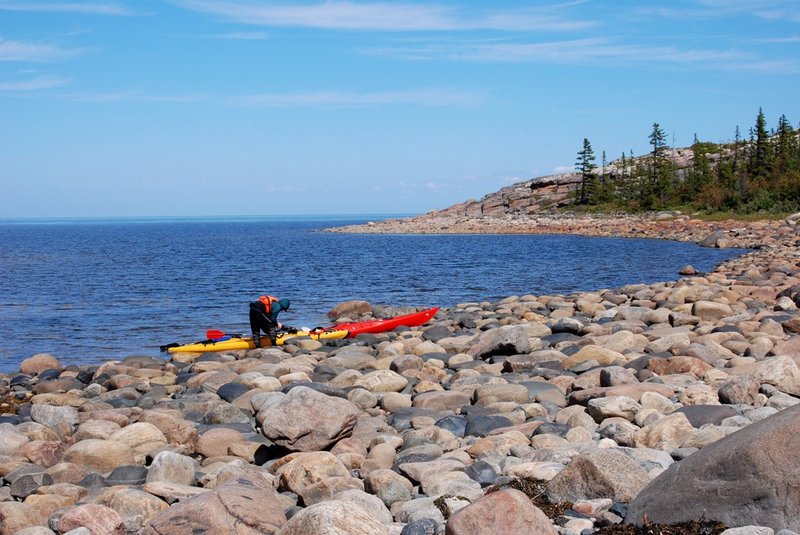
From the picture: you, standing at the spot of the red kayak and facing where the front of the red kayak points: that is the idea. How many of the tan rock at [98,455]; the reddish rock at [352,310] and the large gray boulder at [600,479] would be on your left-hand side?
1

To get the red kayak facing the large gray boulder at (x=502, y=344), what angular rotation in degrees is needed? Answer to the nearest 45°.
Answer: approximately 90° to its right

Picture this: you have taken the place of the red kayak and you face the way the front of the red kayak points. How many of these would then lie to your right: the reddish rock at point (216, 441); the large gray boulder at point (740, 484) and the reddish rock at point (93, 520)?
3

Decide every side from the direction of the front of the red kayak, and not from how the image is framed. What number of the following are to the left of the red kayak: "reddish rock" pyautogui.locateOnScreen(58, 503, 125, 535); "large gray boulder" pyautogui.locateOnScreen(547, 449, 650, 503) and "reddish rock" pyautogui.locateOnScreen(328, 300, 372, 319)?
1

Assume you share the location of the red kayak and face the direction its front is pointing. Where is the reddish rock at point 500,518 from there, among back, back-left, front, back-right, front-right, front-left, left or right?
right

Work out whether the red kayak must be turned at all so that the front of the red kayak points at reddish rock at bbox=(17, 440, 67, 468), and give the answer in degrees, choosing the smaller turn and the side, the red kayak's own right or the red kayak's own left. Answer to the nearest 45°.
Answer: approximately 90° to the red kayak's own right

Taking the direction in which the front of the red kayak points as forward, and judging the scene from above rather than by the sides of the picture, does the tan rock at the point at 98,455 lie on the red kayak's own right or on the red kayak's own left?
on the red kayak's own right

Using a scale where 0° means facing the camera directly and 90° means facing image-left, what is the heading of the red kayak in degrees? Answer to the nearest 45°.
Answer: approximately 270°

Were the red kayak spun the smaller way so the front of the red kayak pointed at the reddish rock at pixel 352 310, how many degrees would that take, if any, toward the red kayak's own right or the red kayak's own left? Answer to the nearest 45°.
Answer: approximately 90° to the red kayak's own left

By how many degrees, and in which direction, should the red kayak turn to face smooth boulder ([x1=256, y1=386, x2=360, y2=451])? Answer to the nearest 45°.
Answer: approximately 90° to its right

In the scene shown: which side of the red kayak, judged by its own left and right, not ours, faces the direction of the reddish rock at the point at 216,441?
right

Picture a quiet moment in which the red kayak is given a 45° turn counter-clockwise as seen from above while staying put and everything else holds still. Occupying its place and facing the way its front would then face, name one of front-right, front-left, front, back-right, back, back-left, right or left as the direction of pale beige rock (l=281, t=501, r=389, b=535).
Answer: back-right

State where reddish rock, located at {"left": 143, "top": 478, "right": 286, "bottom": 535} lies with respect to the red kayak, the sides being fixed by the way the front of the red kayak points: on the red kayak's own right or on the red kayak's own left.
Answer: on the red kayak's own right

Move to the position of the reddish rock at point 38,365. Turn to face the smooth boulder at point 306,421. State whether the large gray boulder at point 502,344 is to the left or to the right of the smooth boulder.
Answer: left

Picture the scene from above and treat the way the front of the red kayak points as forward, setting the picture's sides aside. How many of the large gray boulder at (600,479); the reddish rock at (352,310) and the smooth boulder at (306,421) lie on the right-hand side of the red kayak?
2

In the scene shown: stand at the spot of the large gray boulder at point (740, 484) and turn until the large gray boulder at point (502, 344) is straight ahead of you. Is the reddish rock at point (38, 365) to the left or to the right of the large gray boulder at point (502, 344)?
left

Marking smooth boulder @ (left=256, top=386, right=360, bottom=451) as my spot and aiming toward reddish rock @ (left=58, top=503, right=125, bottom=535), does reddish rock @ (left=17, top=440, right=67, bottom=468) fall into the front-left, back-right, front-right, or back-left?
front-right

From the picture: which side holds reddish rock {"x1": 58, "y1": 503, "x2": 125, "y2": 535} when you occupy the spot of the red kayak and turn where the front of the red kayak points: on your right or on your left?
on your right
